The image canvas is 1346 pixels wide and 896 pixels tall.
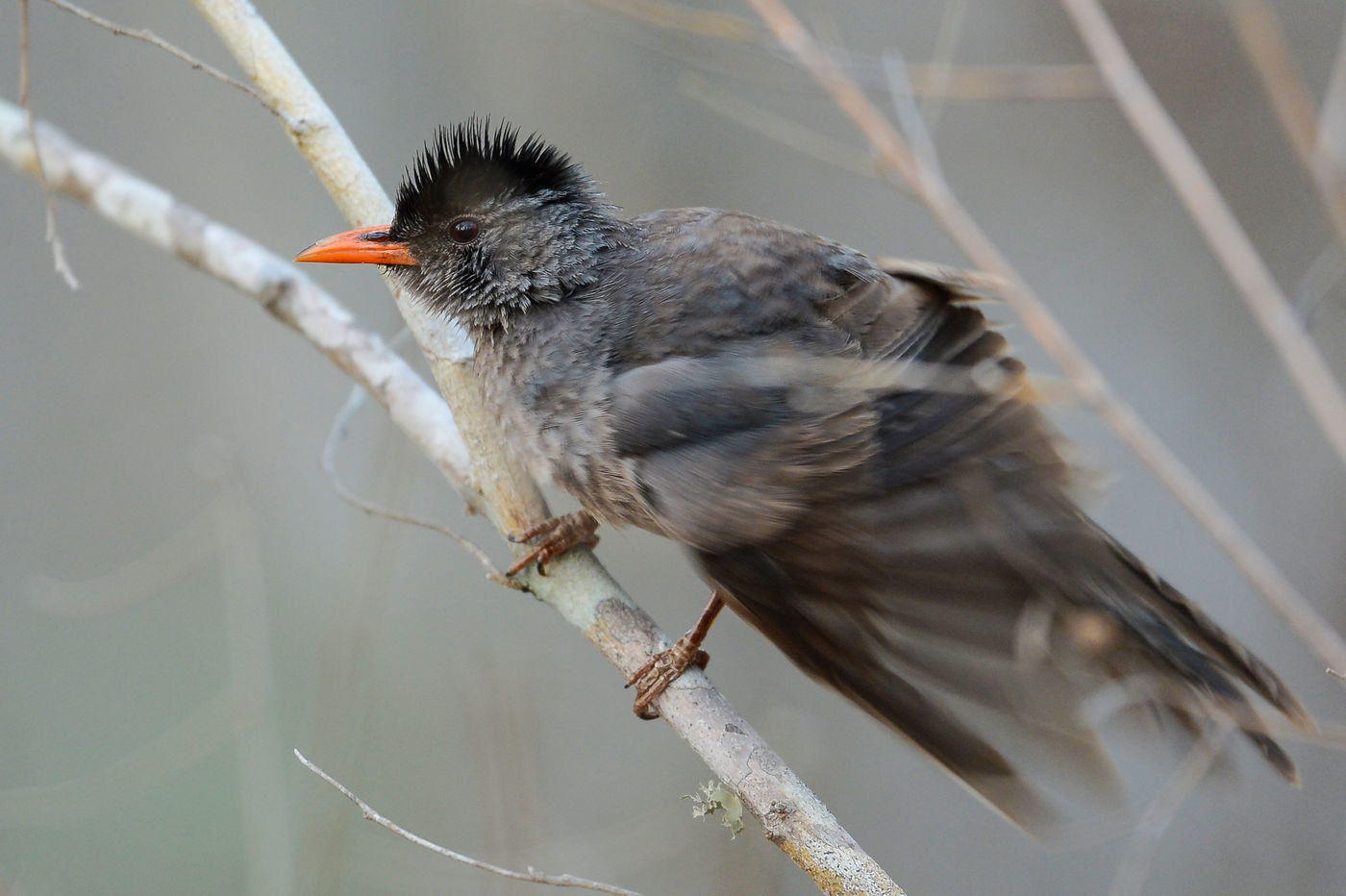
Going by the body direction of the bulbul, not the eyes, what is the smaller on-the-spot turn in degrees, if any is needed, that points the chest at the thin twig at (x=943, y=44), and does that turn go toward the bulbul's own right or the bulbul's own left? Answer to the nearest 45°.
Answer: approximately 135° to the bulbul's own right

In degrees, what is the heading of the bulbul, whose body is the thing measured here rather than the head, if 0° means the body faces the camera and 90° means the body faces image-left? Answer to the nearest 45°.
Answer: approximately 90°

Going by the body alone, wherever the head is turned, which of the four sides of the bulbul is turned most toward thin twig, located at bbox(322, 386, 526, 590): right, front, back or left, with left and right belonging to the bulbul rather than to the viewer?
front
